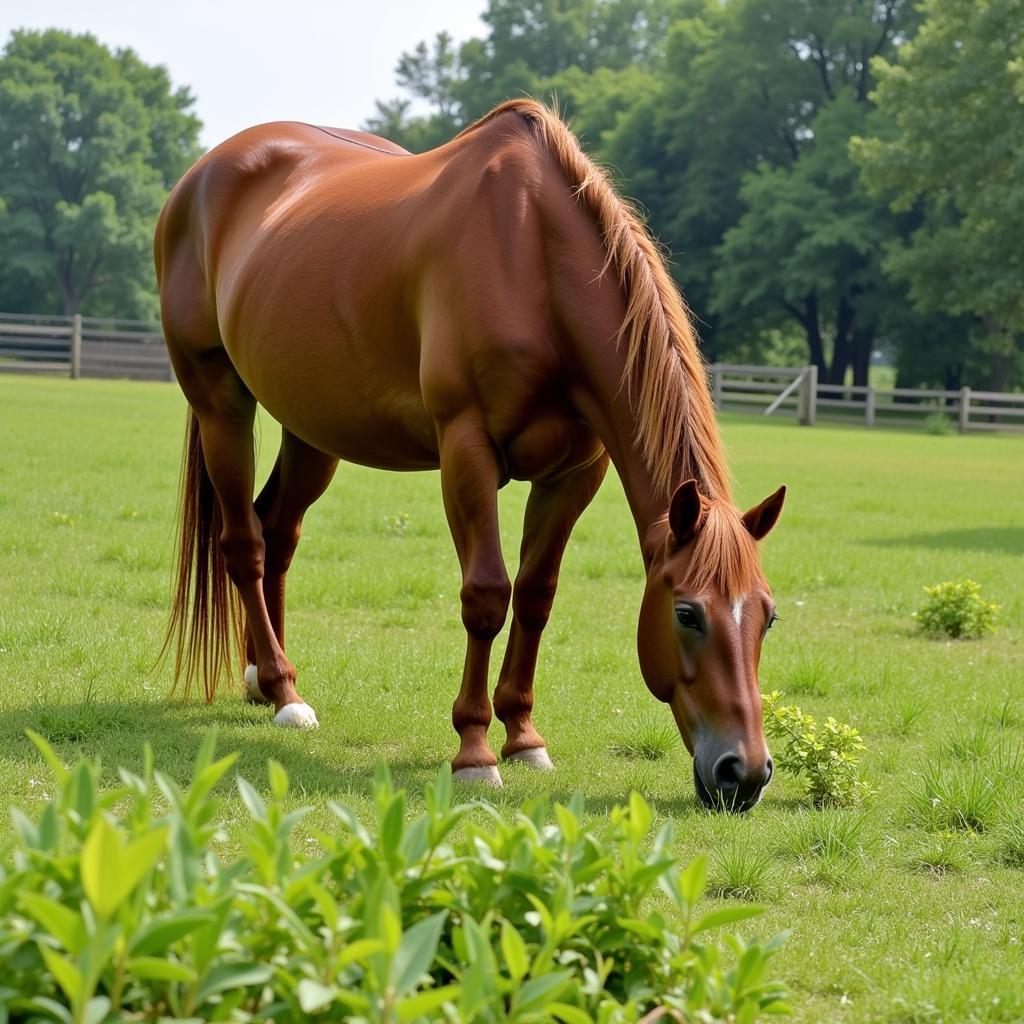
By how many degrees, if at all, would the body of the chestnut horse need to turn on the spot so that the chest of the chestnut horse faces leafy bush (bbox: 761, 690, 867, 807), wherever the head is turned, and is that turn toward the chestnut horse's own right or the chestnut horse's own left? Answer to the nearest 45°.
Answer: approximately 45° to the chestnut horse's own left

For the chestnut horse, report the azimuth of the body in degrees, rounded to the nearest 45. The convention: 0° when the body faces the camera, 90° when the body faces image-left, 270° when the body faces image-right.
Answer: approximately 315°

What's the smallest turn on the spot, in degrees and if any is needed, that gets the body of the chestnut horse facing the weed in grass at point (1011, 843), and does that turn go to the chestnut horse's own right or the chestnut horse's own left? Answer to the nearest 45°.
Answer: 0° — it already faces it

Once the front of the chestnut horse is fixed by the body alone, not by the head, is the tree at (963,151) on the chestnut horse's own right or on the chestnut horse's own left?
on the chestnut horse's own left

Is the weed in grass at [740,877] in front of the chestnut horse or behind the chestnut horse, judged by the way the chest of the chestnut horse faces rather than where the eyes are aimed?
in front

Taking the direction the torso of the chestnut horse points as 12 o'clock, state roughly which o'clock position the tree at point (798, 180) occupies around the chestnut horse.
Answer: The tree is roughly at 8 o'clock from the chestnut horse.

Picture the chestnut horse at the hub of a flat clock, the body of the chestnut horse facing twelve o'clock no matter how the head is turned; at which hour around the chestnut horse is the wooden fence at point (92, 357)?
The wooden fence is roughly at 7 o'clock from the chestnut horse.

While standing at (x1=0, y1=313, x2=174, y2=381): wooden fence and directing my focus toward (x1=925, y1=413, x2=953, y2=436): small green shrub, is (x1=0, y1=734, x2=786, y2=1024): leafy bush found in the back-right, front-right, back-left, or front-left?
front-right

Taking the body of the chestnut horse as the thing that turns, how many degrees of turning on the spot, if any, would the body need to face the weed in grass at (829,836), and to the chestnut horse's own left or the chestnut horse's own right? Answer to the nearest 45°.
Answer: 0° — it already faces it
